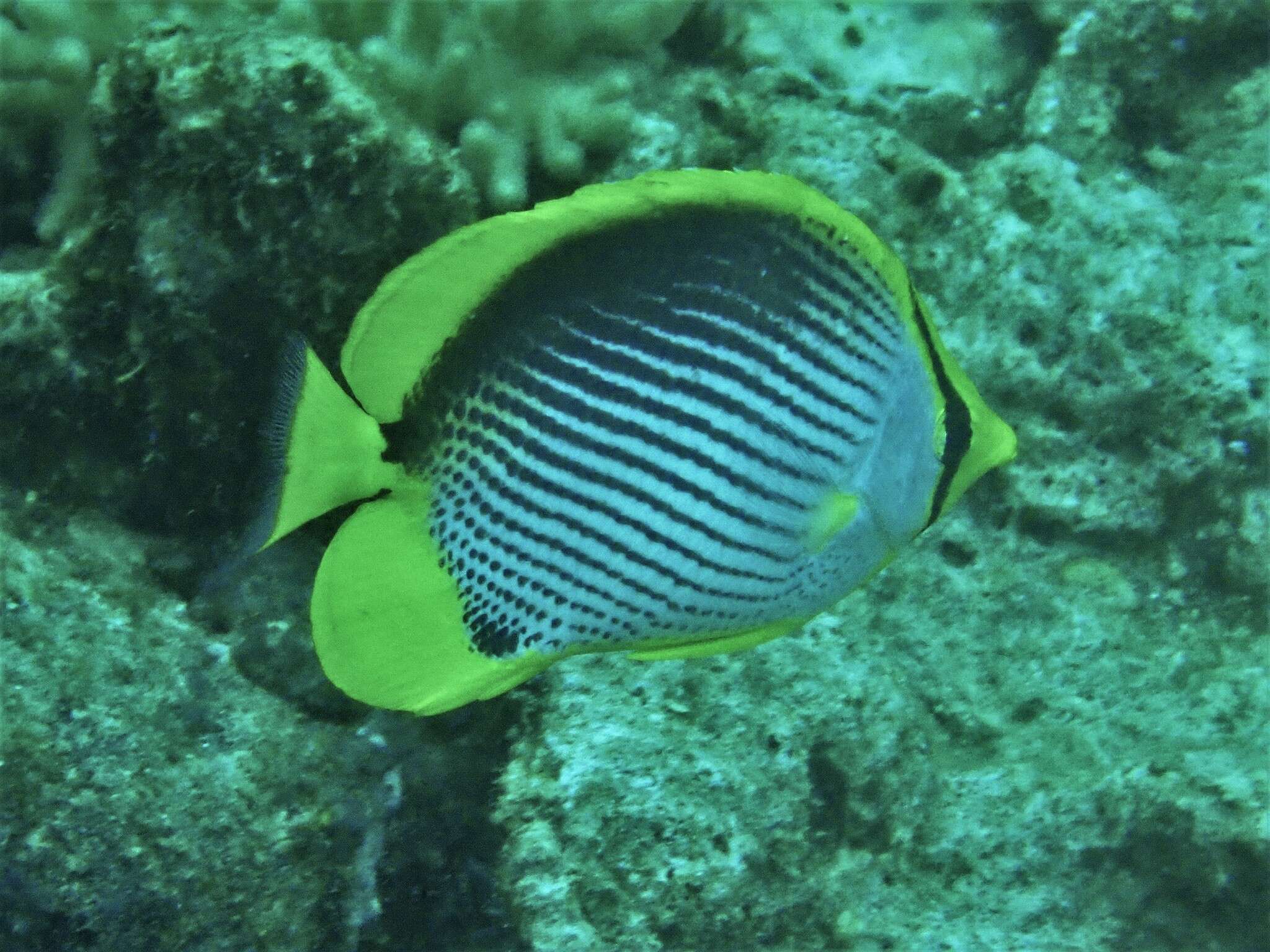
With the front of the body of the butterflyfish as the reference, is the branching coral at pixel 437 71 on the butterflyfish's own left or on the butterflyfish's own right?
on the butterflyfish's own left

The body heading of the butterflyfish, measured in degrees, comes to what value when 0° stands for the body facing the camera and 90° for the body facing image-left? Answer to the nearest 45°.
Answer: approximately 270°
